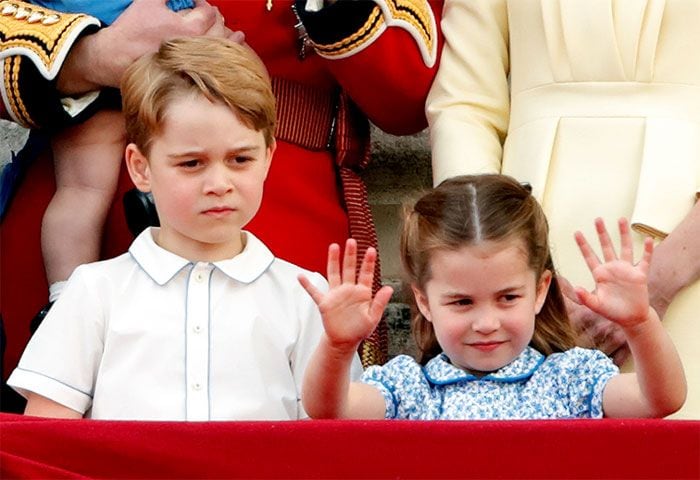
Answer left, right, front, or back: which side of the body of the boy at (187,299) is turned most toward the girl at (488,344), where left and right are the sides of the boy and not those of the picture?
left

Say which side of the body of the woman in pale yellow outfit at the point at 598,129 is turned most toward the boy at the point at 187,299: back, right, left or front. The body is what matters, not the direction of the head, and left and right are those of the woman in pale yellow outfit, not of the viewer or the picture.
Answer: right

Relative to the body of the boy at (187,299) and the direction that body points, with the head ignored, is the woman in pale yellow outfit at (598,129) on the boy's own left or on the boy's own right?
on the boy's own left

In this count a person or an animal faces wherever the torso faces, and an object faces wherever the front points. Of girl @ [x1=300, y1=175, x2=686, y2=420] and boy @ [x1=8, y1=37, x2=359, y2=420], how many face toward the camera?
2

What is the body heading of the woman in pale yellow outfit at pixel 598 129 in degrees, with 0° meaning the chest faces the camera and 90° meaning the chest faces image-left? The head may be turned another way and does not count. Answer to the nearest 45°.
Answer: approximately 0°

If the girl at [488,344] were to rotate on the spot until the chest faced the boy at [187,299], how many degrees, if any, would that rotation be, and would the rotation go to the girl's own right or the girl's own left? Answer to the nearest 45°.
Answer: approximately 90° to the girl's own right

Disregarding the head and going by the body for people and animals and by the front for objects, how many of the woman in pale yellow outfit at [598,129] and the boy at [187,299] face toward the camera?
2

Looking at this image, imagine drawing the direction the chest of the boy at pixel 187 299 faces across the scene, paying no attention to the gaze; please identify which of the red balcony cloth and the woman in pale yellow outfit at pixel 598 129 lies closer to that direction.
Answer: the red balcony cloth
